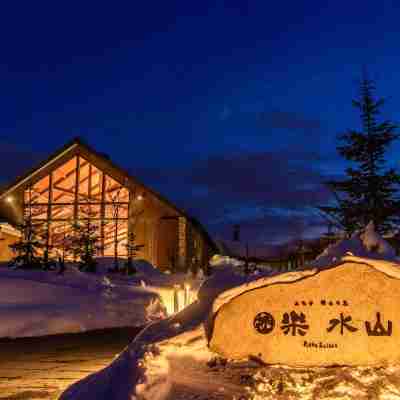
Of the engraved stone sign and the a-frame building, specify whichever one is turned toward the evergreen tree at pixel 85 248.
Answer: the a-frame building

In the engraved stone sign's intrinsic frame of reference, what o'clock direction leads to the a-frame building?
The a-frame building is roughly at 5 o'clock from the engraved stone sign.

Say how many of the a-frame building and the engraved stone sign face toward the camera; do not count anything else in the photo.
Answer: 2

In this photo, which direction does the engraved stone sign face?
toward the camera

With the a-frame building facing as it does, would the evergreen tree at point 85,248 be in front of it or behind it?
in front

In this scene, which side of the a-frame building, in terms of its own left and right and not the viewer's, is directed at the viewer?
front

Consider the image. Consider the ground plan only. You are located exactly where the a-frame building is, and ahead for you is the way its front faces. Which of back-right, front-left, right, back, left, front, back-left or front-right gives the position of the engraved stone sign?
front
